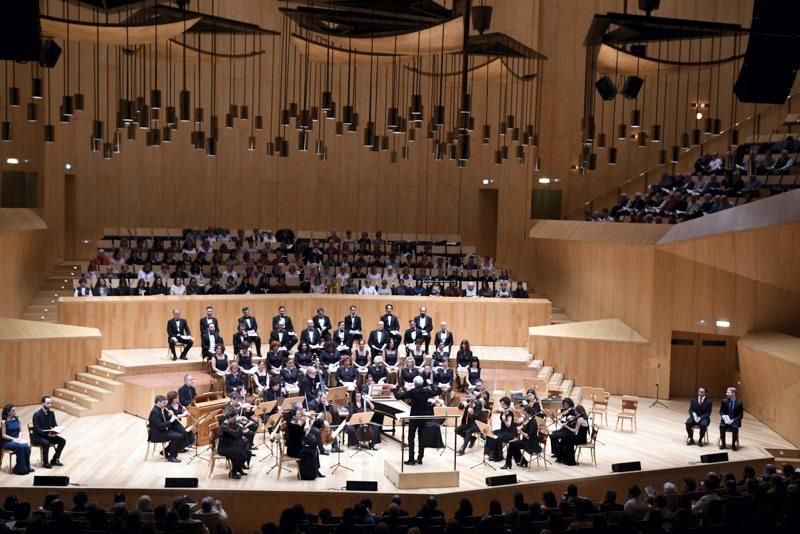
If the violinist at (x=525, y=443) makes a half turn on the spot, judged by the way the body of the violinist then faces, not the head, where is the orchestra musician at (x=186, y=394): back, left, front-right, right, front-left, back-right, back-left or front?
back

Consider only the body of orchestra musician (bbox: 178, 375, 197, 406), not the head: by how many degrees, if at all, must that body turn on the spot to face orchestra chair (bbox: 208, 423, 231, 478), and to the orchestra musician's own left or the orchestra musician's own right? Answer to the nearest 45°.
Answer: approximately 45° to the orchestra musician's own right

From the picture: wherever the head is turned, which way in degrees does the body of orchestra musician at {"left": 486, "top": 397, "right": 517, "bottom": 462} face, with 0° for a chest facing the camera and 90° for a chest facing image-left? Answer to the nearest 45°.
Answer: approximately 90°

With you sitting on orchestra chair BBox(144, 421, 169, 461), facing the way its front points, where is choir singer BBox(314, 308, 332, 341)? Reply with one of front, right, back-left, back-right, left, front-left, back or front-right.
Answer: front-left

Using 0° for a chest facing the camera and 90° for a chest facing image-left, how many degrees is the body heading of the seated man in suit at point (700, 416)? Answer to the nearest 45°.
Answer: approximately 0°

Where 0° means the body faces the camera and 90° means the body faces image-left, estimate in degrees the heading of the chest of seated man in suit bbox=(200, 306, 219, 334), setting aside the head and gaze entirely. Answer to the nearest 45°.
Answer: approximately 0°

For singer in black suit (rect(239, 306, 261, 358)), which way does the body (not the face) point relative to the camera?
toward the camera

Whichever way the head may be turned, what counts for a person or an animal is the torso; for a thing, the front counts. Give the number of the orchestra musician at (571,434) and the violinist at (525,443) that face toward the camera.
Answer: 0

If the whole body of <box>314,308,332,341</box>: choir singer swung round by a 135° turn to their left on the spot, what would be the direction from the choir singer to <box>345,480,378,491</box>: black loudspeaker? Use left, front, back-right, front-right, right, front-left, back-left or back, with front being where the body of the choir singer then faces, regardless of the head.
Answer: back-right

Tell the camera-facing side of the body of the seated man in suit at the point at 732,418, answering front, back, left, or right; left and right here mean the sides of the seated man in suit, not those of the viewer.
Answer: front

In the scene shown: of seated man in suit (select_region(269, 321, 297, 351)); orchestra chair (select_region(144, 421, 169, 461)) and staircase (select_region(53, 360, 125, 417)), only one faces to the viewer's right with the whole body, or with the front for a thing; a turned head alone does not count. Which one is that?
the orchestra chair

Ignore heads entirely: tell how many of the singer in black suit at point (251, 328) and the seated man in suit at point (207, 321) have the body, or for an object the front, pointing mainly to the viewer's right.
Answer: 0

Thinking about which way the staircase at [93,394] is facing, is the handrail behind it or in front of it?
behind

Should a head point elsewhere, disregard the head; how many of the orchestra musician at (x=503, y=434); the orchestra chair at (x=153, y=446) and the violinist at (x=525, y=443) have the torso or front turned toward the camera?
0

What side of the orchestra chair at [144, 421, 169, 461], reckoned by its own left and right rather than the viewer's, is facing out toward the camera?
right
